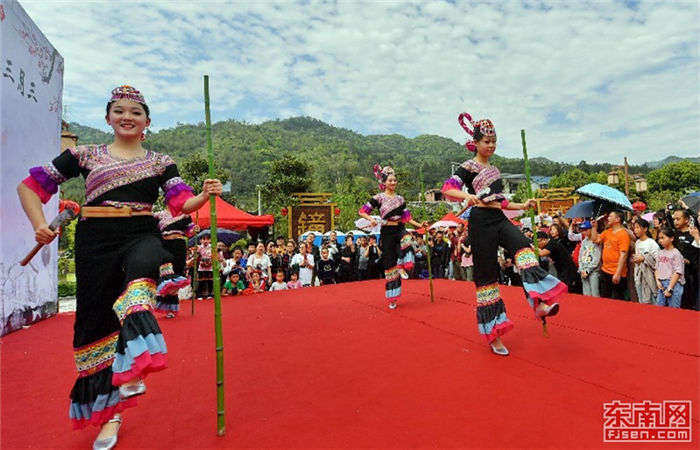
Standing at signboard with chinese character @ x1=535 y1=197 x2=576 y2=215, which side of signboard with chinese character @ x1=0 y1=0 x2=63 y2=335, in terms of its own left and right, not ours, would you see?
front

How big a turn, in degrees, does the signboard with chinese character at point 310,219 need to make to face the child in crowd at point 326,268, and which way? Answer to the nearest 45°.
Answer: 0° — it already faces them

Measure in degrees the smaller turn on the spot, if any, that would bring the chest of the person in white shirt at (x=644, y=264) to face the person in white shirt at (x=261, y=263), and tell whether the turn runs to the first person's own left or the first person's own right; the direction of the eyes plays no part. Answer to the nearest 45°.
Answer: approximately 45° to the first person's own right

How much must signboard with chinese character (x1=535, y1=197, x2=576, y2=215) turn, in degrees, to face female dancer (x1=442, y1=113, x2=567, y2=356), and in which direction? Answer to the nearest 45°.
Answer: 0° — it already faces them

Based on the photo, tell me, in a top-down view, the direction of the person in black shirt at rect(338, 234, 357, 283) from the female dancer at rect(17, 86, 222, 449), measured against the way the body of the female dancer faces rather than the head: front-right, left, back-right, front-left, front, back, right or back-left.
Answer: back-left

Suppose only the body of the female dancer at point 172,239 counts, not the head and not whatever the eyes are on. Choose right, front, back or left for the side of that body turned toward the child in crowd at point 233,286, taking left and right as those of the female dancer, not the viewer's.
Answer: back

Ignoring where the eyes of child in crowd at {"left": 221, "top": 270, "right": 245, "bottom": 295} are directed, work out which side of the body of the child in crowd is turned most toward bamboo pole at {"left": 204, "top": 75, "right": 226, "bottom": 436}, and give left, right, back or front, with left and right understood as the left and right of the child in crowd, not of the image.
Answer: front

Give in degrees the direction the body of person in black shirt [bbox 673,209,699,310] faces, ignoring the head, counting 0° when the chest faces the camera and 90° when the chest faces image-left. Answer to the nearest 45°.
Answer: approximately 45°
